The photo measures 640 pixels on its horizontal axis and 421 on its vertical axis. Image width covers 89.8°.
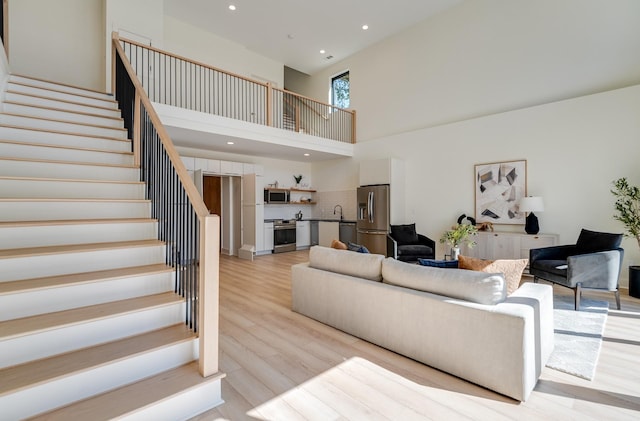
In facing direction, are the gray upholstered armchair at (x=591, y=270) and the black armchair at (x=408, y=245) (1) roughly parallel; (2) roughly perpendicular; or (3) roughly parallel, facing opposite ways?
roughly perpendicular

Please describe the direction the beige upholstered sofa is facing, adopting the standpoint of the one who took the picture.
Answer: facing away from the viewer and to the right of the viewer

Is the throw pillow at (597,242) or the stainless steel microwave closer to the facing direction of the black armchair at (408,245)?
the throw pillow

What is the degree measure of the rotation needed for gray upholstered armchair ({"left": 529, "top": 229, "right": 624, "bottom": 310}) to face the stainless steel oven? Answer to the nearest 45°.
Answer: approximately 45° to its right

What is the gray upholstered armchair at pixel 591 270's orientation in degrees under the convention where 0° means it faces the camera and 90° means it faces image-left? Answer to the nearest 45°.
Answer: approximately 45°

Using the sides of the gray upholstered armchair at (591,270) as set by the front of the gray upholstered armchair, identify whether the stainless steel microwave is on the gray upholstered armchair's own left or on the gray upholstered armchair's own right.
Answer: on the gray upholstered armchair's own right

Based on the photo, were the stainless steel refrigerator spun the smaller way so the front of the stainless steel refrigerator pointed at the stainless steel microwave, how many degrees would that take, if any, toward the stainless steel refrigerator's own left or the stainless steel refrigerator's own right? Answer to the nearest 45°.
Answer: approximately 45° to the stainless steel refrigerator's own right

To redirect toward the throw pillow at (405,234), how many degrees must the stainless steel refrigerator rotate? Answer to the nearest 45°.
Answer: approximately 90° to its left

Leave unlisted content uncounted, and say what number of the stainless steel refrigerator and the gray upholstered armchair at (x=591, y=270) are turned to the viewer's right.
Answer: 0

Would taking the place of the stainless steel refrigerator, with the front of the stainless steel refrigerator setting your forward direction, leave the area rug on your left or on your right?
on your left

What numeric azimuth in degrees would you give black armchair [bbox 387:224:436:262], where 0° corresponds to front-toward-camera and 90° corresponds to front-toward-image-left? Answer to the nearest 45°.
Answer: approximately 315°
